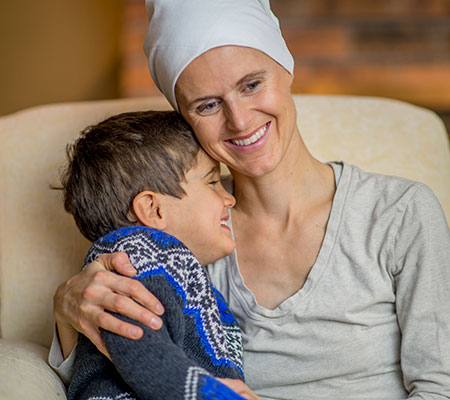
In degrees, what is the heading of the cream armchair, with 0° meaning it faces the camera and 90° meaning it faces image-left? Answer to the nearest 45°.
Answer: approximately 0°

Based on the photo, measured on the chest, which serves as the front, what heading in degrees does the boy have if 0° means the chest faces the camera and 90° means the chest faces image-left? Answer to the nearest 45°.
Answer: approximately 270°
